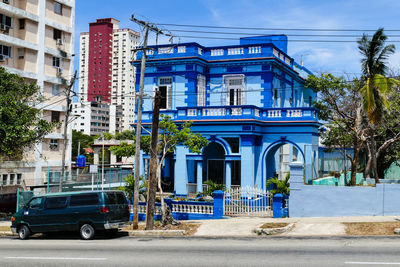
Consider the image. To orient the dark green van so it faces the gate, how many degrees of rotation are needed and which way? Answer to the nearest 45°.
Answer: approximately 135° to its right

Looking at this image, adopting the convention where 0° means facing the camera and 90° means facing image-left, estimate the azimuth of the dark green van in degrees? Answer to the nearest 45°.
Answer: approximately 135°

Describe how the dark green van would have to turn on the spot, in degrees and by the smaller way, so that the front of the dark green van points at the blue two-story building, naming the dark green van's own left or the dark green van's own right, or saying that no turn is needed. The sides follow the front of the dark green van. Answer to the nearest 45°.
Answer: approximately 90° to the dark green van's own right

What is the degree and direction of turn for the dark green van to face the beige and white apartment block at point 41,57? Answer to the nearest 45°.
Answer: approximately 45° to its right

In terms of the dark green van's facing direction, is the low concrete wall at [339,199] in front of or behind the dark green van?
behind

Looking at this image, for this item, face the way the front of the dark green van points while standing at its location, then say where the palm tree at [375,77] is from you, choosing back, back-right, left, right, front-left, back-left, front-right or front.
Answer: back-right

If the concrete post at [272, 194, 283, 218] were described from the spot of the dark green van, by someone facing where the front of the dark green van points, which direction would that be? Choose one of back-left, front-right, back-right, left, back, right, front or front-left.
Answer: back-right
